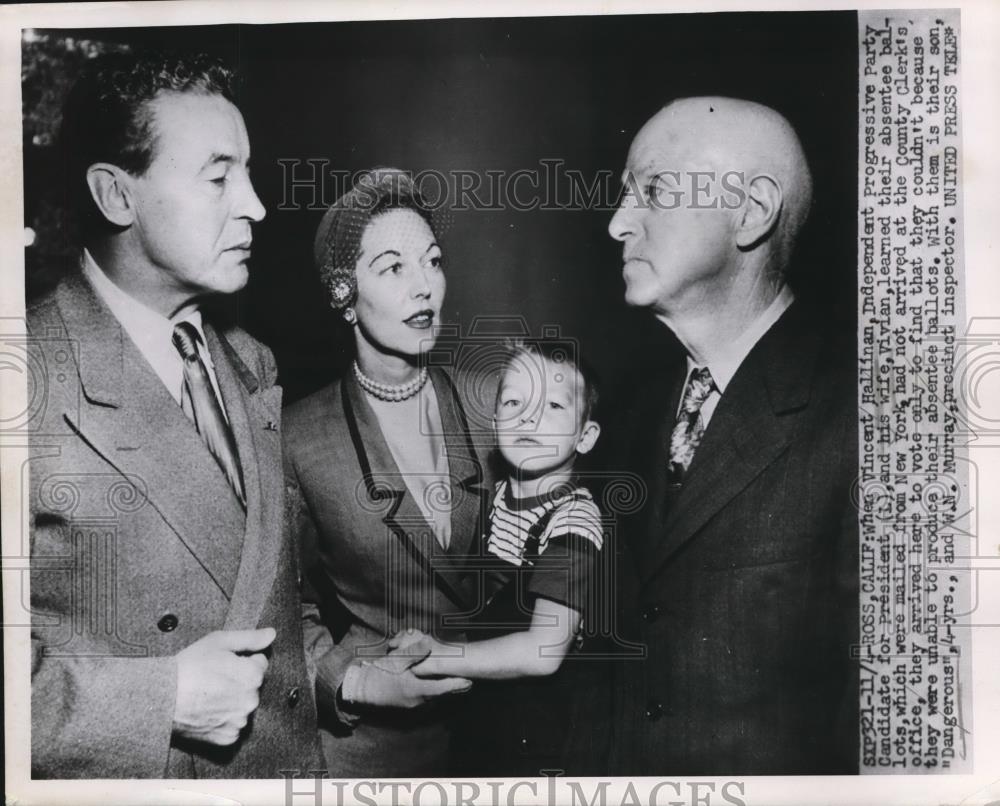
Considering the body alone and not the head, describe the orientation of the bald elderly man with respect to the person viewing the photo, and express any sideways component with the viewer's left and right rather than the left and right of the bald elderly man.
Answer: facing the viewer and to the left of the viewer

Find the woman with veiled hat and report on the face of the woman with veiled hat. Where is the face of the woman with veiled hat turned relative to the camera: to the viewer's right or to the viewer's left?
to the viewer's right

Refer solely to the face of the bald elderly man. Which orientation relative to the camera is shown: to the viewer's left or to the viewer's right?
to the viewer's left

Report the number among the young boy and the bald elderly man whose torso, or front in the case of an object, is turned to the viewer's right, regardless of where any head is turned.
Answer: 0
